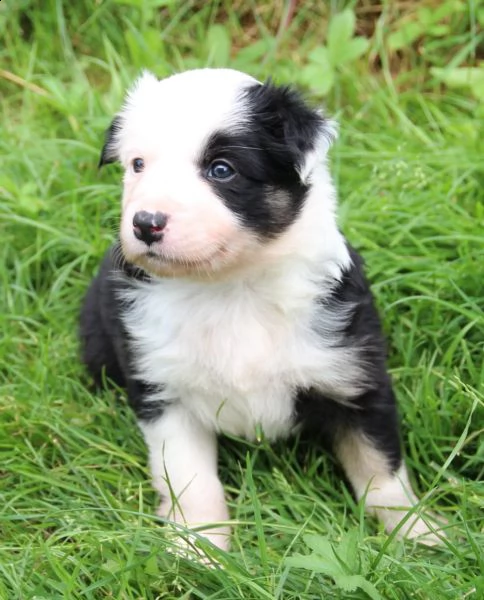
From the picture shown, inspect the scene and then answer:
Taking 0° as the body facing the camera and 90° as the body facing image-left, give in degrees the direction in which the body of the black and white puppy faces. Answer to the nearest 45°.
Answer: approximately 0°
